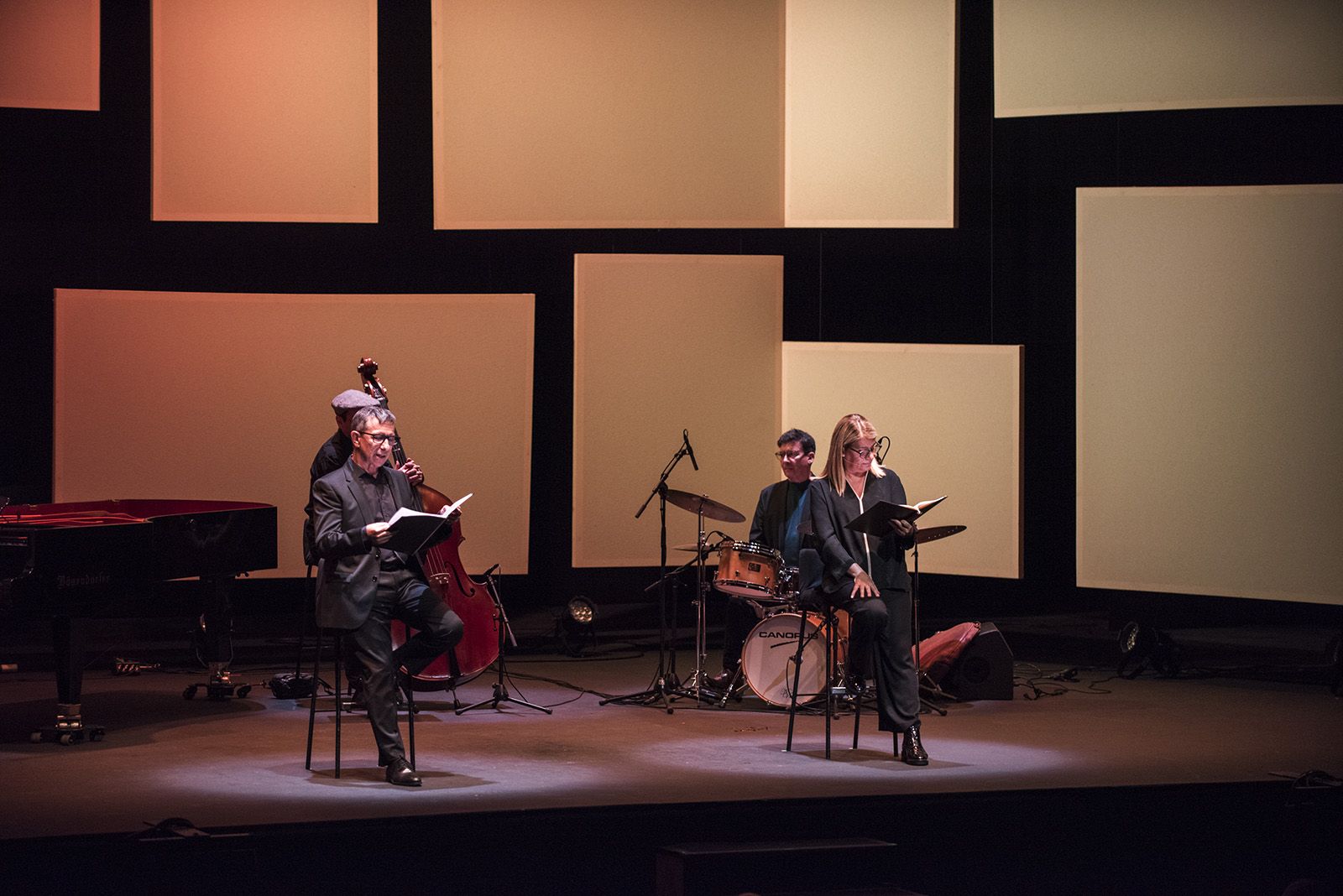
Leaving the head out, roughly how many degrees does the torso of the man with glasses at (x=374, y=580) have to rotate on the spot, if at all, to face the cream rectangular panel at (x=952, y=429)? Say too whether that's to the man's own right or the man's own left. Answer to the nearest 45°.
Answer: approximately 90° to the man's own left

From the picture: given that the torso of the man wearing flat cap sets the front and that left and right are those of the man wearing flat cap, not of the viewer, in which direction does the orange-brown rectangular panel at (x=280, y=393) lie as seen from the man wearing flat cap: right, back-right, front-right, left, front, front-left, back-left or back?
back-left

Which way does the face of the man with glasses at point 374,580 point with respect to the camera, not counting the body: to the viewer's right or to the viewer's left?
to the viewer's right

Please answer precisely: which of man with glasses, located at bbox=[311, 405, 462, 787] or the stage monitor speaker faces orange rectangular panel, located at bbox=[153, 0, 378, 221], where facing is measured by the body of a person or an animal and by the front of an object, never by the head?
the stage monitor speaker

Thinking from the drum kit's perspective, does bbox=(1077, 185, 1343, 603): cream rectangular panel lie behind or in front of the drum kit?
behind

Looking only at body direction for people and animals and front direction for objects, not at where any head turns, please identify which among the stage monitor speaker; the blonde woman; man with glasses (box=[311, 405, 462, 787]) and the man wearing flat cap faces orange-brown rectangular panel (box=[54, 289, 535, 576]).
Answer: the stage monitor speaker

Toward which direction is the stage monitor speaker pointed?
to the viewer's left

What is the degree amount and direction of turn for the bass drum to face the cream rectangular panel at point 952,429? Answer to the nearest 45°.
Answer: approximately 180°

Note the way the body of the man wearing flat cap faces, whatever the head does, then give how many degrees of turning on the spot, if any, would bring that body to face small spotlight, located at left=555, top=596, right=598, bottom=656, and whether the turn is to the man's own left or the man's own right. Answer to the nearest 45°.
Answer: approximately 90° to the man's own left
